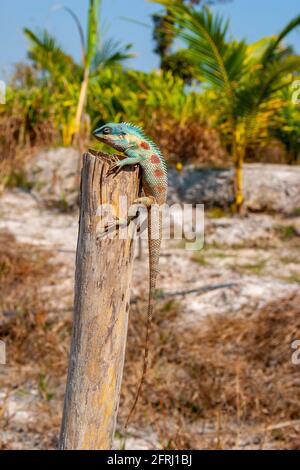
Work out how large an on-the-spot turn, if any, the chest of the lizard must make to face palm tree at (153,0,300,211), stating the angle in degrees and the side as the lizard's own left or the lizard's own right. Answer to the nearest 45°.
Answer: approximately 90° to the lizard's own right

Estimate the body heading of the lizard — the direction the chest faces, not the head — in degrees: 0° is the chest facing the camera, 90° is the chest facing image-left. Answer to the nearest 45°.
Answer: approximately 90°
